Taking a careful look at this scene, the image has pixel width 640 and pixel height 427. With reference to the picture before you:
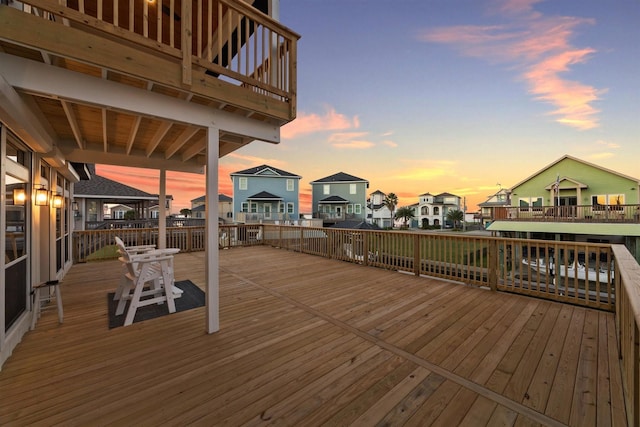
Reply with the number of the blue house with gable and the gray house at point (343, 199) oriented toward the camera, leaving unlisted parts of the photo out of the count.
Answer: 2

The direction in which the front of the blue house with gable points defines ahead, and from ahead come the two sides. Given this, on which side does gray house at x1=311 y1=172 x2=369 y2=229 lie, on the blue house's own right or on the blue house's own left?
on the blue house's own left
